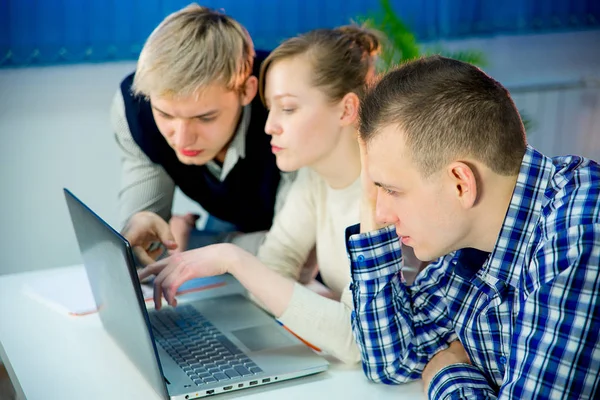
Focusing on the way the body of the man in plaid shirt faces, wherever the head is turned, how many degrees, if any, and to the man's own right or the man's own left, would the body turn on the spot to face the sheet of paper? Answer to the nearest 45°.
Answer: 0° — they already face it

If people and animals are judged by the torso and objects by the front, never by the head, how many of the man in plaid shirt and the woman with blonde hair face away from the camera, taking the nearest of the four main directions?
0

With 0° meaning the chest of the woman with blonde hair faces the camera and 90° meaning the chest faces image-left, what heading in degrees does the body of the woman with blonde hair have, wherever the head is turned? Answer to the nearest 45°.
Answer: approximately 45°

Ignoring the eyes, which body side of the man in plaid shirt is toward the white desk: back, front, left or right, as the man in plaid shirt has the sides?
front

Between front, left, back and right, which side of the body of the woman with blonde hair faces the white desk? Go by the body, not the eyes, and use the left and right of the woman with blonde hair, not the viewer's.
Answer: front

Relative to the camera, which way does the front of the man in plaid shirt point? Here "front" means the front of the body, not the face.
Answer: to the viewer's left

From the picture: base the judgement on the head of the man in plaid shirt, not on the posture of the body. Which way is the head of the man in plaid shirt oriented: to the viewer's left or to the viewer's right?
to the viewer's left
